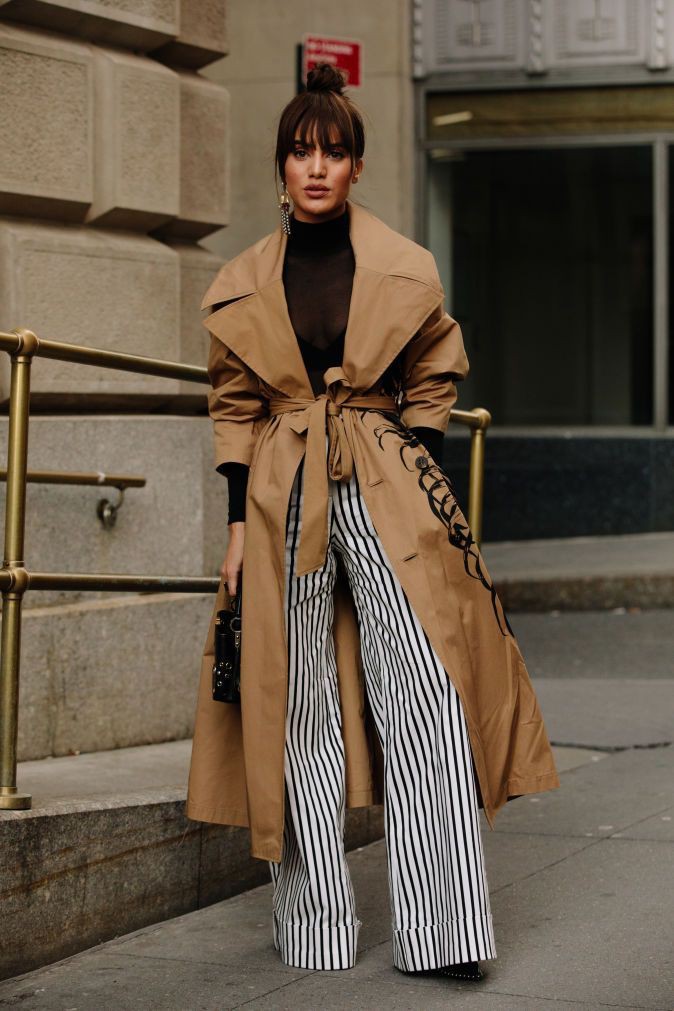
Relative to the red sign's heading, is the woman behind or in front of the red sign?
in front

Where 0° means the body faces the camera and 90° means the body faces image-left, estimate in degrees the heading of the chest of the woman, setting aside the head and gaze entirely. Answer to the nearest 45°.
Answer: approximately 0°

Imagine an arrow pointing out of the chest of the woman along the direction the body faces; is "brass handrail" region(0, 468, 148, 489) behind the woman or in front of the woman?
behind

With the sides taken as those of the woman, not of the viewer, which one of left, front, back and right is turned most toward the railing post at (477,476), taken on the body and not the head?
back

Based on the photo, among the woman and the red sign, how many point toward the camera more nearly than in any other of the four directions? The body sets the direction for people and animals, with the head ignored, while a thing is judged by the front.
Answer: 2

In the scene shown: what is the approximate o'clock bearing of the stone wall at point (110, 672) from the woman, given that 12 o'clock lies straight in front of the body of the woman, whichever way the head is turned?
The stone wall is roughly at 5 o'clock from the woman.

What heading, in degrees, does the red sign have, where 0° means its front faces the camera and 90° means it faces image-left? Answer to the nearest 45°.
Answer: approximately 0°

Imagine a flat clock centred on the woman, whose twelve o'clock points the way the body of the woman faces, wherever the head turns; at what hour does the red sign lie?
The red sign is roughly at 6 o'clock from the woman.

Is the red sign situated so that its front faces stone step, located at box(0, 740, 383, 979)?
yes
